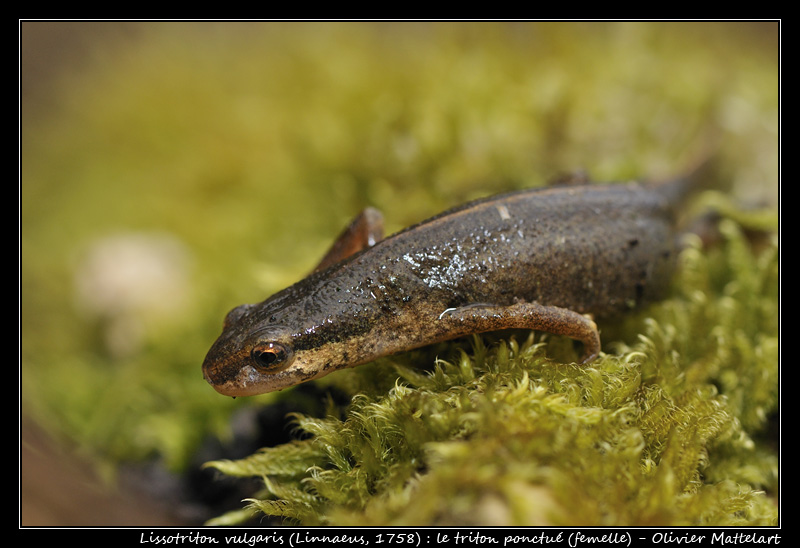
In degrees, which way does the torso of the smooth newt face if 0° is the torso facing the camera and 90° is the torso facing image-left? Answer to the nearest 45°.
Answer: approximately 45°
